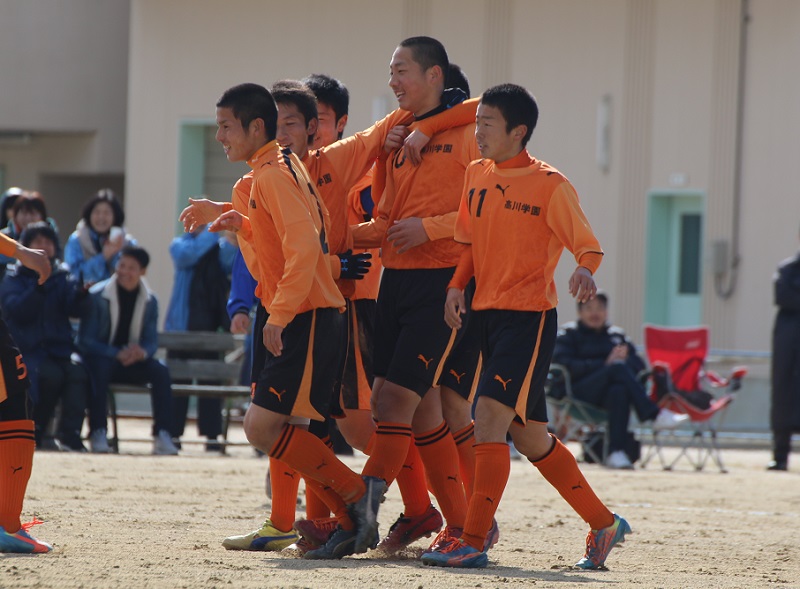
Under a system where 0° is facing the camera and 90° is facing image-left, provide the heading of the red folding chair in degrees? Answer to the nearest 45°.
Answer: approximately 315°

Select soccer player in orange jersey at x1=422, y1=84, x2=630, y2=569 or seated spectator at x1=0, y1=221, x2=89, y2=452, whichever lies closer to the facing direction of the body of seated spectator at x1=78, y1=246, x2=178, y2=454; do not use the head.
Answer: the soccer player in orange jersey

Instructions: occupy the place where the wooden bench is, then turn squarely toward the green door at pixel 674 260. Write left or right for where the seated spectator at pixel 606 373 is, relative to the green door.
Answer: right

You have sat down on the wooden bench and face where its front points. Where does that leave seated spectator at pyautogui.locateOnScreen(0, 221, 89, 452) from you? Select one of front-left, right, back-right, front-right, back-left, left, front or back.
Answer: front-right

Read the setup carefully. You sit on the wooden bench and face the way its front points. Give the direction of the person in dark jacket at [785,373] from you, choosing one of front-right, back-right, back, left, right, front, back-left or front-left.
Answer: left

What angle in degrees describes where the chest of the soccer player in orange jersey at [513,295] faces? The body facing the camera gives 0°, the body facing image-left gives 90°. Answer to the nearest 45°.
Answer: approximately 45°

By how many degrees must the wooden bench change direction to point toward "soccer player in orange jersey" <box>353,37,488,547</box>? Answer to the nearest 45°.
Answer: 0° — it already faces them

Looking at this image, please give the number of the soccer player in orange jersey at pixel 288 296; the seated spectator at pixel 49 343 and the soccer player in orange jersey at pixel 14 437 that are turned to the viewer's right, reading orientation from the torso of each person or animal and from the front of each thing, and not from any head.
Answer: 1

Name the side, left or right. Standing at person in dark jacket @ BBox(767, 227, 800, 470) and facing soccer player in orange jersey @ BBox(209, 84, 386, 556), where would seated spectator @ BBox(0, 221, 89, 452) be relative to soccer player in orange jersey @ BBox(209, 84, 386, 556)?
right

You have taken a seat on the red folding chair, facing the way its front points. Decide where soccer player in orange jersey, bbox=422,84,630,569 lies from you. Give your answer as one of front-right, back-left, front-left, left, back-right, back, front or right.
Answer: front-right

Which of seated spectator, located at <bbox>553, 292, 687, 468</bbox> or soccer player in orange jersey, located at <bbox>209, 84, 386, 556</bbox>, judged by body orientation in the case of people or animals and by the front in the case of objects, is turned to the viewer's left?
the soccer player in orange jersey

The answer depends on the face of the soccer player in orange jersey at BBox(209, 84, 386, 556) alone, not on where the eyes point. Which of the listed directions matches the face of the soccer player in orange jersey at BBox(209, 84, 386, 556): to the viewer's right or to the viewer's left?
to the viewer's left
